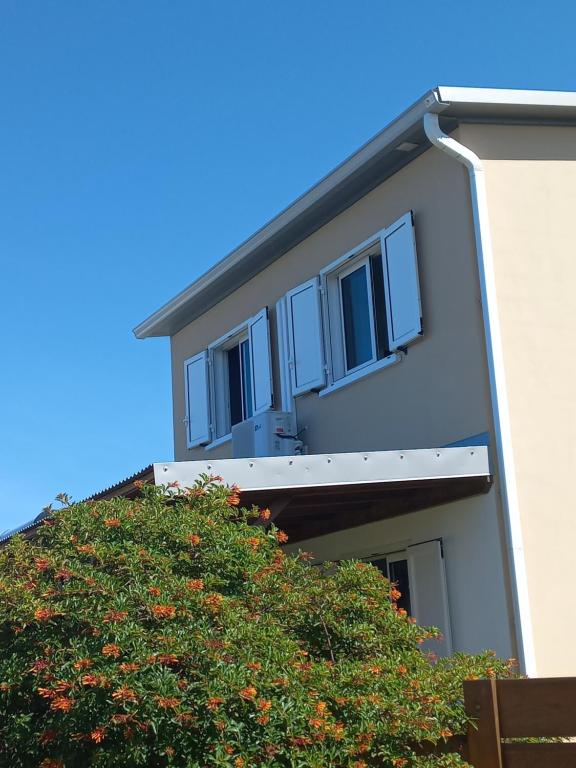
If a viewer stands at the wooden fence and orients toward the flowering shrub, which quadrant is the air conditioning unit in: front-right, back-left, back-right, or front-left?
front-right

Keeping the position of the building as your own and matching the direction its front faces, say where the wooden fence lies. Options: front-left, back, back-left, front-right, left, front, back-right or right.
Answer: front-left

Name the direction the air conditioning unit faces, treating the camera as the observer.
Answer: facing the viewer and to the left of the viewer

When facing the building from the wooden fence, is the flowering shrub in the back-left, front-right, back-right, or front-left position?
front-left

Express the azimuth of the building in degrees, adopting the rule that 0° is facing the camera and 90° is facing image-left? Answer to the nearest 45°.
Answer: approximately 45°

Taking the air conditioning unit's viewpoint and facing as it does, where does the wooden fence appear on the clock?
The wooden fence is roughly at 10 o'clock from the air conditioning unit.

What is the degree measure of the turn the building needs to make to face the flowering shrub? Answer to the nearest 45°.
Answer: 0° — it already faces it
